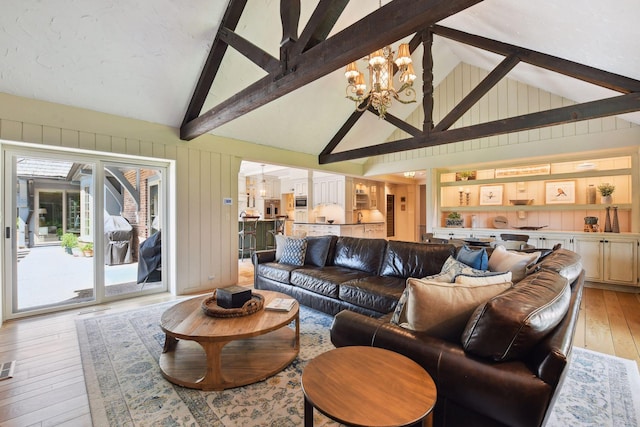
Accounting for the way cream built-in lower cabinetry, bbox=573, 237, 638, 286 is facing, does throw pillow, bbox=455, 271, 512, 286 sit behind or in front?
in front

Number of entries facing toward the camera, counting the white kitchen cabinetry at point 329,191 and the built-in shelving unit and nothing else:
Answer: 2

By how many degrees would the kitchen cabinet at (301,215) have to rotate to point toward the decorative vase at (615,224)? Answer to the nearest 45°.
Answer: approximately 45° to its left

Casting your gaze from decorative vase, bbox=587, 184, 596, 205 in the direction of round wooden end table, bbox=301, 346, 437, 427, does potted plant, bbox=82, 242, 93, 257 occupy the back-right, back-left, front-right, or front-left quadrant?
front-right

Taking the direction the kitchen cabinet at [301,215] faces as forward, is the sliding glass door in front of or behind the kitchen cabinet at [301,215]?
in front

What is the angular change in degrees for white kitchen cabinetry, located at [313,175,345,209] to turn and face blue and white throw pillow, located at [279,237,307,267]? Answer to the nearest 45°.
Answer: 0° — it already faces it

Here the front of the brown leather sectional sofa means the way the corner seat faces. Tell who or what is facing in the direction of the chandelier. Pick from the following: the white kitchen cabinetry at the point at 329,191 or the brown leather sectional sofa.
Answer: the white kitchen cabinetry

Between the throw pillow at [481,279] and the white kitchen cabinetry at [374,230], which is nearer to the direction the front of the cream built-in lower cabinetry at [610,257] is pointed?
the throw pillow

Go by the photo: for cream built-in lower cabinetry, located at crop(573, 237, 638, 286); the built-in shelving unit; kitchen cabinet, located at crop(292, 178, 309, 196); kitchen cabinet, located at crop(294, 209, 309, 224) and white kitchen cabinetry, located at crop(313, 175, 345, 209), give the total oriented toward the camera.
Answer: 5

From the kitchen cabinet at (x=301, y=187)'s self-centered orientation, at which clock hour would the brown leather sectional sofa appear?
The brown leather sectional sofa is roughly at 12 o'clock from the kitchen cabinet.

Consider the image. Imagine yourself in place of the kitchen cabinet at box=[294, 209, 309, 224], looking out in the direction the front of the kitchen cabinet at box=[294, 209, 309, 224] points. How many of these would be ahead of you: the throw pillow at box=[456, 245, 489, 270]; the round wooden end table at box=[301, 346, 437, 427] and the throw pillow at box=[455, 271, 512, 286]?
3

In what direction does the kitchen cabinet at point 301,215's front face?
toward the camera

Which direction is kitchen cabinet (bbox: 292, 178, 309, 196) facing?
toward the camera

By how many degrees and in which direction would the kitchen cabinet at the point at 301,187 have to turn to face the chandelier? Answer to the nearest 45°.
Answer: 0° — it already faces it

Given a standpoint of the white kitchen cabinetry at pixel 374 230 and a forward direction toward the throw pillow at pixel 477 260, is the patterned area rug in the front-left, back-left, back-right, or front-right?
front-right

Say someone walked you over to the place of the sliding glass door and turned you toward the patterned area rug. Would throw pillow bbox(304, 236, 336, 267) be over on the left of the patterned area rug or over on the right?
left
